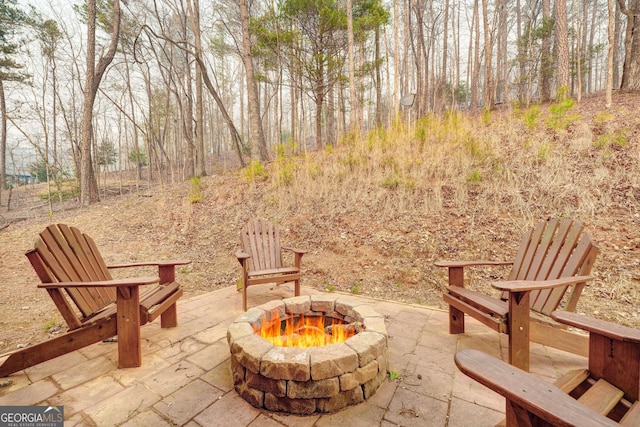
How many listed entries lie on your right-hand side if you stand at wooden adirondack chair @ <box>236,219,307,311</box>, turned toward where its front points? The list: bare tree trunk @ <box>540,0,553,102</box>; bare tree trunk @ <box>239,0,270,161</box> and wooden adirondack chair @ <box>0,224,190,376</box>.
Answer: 1

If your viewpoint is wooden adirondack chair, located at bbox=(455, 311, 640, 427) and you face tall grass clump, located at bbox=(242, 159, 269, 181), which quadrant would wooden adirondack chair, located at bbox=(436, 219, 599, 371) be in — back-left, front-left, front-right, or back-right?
front-right

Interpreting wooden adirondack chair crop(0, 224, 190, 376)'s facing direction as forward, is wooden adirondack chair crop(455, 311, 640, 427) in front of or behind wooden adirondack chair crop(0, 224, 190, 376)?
in front

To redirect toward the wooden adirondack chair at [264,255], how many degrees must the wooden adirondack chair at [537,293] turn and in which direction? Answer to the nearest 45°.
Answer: approximately 45° to its right

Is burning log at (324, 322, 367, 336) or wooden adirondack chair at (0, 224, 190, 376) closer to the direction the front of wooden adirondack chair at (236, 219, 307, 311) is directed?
the burning log

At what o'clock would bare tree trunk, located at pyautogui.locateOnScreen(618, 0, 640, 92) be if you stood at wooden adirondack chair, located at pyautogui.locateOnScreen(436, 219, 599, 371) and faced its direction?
The bare tree trunk is roughly at 5 o'clock from the wooden adirondack chair.

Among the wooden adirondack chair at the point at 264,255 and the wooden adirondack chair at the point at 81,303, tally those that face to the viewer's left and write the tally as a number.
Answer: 0

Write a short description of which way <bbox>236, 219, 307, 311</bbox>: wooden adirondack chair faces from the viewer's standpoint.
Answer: facing the viewer and to the right of the viewer

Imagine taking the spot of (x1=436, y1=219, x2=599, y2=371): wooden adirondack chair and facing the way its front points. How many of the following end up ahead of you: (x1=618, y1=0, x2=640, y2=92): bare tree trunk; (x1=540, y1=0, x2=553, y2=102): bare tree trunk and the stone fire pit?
1

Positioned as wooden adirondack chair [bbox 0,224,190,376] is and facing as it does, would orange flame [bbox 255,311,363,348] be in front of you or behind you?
in front

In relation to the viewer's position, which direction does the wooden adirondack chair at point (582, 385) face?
facing away from the viewer and to the left of the viewer

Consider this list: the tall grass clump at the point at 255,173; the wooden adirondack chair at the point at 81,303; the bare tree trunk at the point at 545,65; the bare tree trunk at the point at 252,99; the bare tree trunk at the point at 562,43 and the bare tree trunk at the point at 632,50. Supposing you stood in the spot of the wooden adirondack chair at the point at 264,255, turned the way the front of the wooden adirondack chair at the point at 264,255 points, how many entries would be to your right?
1

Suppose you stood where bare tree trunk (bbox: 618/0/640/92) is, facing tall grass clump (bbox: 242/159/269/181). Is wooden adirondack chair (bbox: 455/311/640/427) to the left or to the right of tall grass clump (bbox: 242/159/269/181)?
left

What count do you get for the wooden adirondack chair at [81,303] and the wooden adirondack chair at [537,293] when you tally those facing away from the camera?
0
